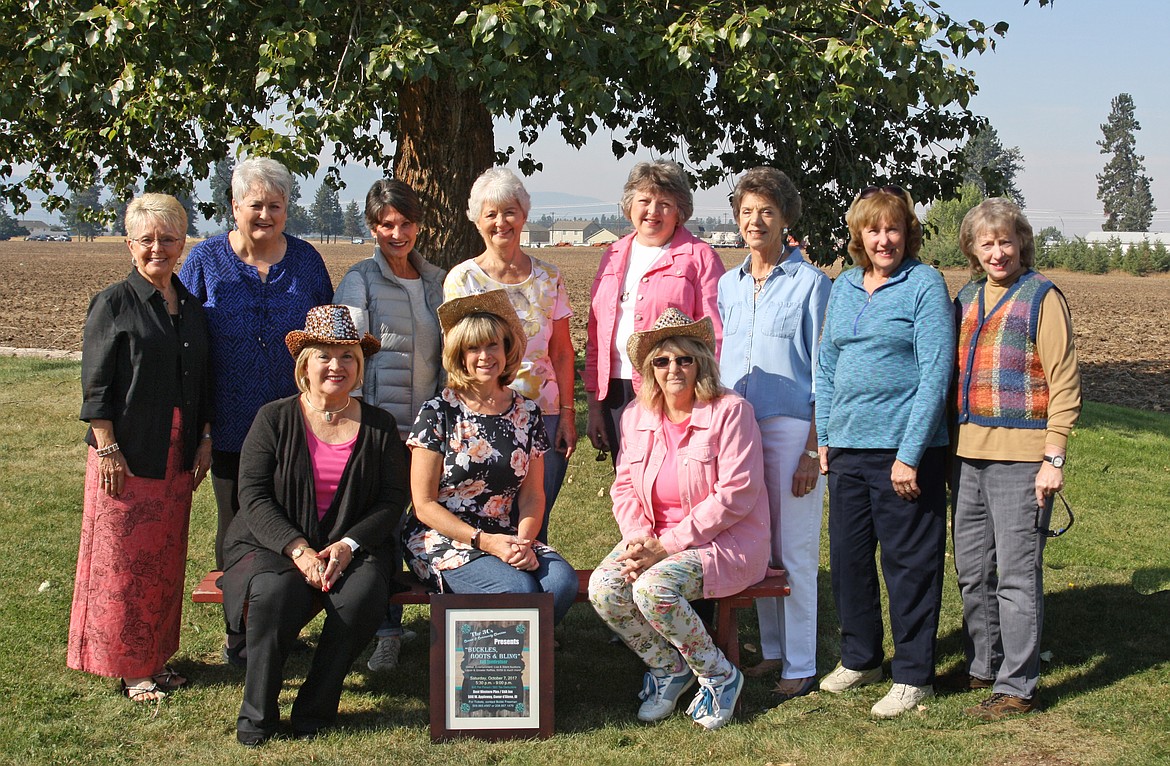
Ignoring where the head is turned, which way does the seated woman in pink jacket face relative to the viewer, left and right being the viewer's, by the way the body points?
facing the viewer and to the left of the viewer

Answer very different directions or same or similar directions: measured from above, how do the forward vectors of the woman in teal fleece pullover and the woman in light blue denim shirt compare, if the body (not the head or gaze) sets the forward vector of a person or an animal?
same or similar directions

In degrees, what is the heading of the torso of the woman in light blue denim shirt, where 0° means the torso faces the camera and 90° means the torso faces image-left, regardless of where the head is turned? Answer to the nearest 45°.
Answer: approximately 45°

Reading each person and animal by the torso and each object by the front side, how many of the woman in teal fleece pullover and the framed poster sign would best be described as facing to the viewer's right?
0

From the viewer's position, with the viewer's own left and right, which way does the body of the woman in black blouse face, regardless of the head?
facing the viewer and to the right of the viewer

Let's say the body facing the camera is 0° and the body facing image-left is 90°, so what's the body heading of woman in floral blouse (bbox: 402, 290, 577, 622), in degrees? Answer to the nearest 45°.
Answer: approximately 315°

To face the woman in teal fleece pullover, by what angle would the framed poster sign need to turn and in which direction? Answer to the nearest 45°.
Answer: approximately 90° to its left

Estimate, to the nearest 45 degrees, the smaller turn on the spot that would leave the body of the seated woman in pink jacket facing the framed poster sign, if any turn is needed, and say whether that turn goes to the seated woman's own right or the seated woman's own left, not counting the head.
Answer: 0° — they already face it

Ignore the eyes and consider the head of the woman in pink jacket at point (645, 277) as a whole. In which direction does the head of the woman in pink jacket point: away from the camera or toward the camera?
toward the camera

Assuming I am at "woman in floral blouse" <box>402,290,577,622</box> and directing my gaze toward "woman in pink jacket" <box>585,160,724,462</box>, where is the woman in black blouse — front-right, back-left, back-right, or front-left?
back-left

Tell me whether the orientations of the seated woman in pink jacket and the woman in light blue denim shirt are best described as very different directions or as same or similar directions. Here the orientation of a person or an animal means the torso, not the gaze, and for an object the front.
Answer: same or similar directions

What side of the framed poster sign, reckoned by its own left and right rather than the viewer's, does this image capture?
front
